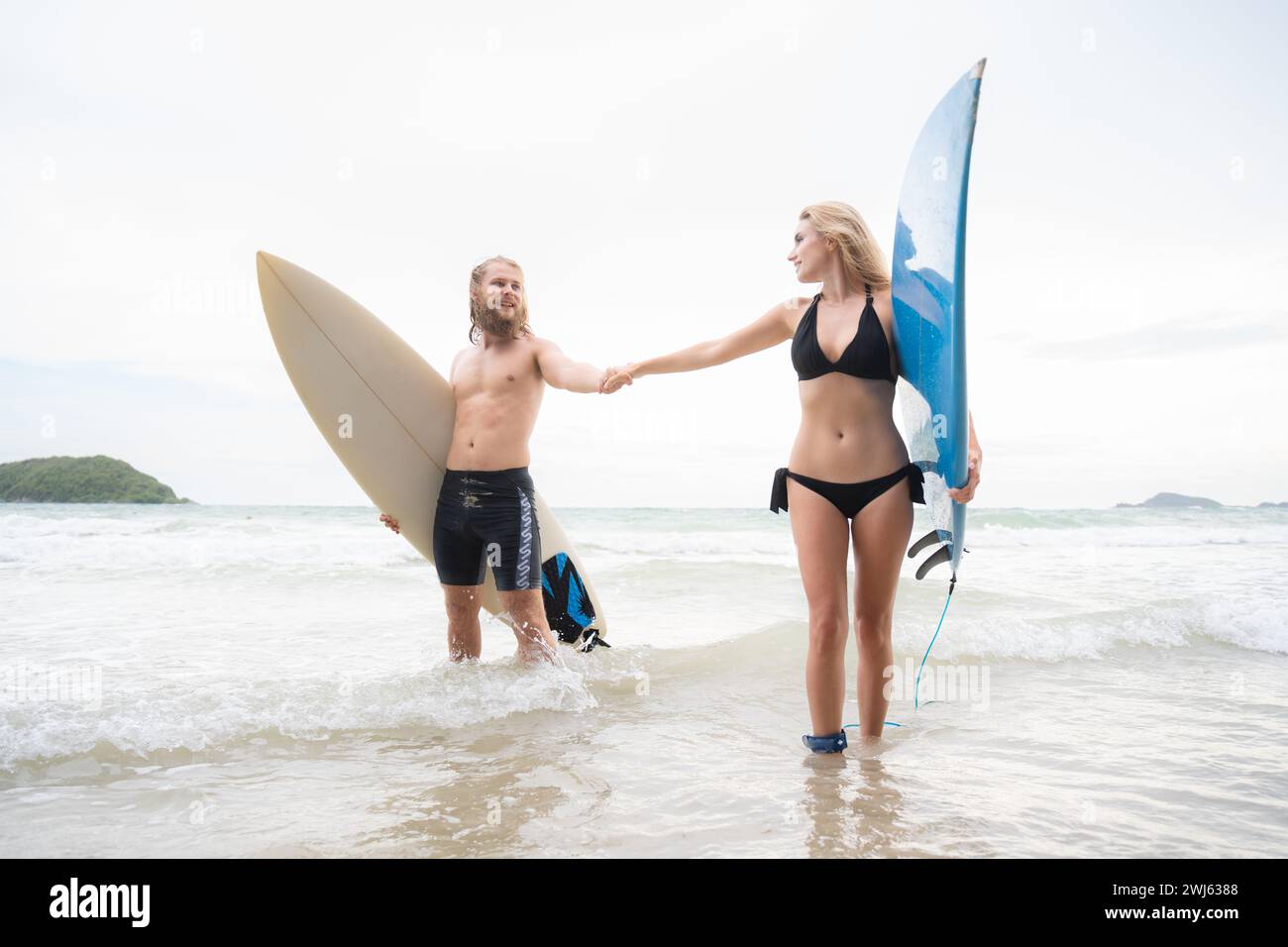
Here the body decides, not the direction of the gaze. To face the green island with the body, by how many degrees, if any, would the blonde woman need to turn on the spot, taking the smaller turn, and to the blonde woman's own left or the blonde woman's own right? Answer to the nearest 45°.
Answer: approximately 135° to the blonde woman's own right

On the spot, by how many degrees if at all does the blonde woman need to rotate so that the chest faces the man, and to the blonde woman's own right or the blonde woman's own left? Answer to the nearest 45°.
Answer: approximately 135° to the blonde woman's own right

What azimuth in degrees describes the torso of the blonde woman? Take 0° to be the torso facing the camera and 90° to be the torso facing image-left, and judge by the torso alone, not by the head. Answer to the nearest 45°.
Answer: approximately 0°
